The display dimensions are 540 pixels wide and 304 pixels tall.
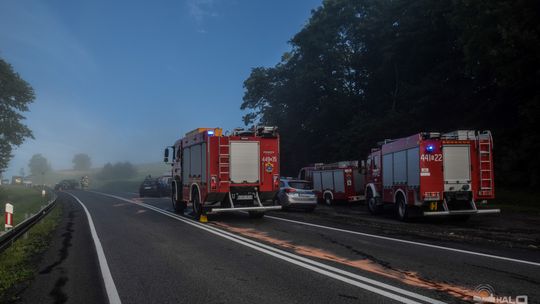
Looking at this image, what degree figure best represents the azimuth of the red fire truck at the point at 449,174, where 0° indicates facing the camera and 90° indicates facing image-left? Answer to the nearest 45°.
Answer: approximately 135°

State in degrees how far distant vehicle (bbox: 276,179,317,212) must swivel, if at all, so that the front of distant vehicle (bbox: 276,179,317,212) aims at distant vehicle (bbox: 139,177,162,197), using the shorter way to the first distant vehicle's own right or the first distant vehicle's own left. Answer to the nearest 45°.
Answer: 0° — it already faces it

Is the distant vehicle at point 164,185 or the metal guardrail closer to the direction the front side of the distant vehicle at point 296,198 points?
the distant vehicle

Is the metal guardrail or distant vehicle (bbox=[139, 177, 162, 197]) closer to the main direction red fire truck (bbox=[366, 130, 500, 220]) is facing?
the distant vehicle

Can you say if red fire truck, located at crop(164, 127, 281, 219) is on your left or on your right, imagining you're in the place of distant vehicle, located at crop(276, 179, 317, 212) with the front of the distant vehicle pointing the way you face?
on your left

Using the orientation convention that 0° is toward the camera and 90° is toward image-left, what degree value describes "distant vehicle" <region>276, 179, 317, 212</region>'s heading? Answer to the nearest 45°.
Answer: approximately 135°

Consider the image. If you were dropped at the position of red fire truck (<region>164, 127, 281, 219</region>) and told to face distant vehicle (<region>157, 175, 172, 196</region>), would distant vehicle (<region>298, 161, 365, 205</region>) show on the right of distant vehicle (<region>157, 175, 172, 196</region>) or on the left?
right

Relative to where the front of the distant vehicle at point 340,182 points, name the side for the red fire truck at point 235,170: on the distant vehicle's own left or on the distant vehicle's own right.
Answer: on the distant vehicle's own left

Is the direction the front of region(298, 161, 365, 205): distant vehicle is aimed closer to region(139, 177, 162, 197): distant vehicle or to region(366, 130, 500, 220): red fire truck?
the distant vehicle

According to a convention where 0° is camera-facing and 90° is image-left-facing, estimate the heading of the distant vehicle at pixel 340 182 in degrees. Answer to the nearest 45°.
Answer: approximately 135°
